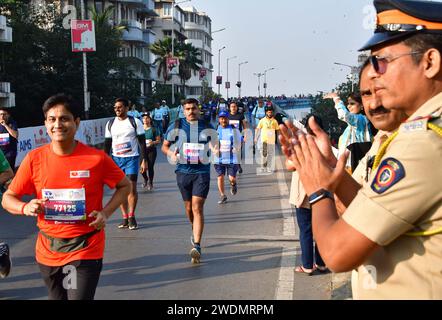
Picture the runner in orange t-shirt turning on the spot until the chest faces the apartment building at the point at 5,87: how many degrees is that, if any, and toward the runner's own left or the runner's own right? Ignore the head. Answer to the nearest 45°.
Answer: approximately 180°

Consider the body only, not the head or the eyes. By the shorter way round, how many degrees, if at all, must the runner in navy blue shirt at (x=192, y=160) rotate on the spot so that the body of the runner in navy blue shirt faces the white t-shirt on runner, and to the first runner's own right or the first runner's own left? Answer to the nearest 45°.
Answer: approximately 135° to the first runner's own right

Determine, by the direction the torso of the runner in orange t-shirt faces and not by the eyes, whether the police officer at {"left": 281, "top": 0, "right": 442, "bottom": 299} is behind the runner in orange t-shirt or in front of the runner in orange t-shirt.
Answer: in front

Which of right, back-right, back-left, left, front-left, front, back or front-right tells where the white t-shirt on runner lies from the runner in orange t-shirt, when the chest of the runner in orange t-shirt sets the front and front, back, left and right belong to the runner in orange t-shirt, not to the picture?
back

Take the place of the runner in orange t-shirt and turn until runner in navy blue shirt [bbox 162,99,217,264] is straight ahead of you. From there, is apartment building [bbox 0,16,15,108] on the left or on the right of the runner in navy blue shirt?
left

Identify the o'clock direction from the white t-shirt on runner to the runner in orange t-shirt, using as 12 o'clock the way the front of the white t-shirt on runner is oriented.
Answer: The runner in orange t-shirt is roughly at 12 o'clock from the white t-shirt on runner.

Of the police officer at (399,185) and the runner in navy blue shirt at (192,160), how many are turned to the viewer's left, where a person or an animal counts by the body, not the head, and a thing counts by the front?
1

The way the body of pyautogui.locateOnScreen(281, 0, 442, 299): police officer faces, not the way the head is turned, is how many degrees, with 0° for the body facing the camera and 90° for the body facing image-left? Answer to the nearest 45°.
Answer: approximately 90°

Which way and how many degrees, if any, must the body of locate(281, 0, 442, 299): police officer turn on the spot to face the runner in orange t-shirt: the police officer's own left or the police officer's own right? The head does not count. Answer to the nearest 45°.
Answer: approximately 45° to the police officer's own right

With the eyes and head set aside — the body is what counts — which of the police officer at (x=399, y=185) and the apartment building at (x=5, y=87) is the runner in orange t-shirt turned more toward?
the police officer

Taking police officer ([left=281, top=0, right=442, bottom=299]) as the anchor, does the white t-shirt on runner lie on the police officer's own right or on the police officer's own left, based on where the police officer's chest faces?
on the police officer's own right

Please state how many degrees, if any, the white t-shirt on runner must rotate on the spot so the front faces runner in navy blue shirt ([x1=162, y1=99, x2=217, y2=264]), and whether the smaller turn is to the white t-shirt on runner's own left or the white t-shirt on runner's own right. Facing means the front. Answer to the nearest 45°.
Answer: approximately 45° to the white t-shirt on runner's own left

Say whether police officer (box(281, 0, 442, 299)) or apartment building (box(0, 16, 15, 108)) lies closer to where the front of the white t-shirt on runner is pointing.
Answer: the police officer

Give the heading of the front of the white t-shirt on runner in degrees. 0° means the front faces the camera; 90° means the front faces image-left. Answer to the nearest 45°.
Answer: approximately 0°

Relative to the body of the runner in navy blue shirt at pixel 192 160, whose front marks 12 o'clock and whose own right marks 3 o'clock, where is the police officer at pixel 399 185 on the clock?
The police officer is roughly at 12 o'clock from the runner in navy blue shirt.
